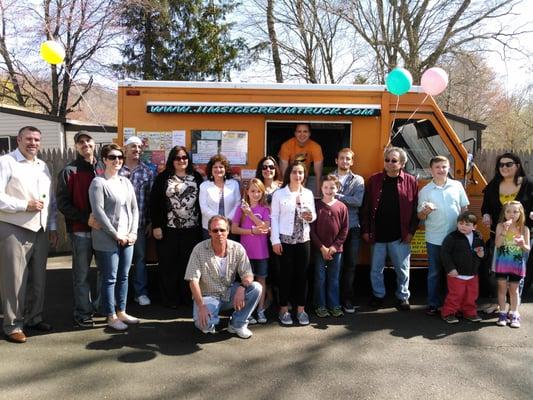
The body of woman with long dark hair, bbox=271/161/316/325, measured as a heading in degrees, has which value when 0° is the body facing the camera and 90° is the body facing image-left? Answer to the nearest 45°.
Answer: approximately 0°

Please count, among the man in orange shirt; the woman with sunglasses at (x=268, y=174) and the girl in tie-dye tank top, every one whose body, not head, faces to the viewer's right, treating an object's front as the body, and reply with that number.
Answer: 0

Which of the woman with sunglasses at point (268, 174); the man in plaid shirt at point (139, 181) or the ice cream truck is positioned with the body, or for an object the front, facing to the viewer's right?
the ice cream truck

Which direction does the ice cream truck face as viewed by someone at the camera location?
facing to the right of the viewer

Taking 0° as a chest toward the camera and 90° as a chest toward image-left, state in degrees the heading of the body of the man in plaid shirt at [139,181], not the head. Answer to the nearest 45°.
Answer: approximately 0°

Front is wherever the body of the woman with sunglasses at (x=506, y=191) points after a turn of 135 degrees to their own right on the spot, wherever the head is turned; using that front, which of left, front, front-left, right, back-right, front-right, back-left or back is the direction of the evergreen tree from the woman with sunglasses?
front

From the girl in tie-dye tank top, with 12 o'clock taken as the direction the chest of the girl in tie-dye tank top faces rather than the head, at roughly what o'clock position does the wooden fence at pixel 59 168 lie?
The wooden fence is roughly at 3 o'clock from the girl in tie-dye tank top.

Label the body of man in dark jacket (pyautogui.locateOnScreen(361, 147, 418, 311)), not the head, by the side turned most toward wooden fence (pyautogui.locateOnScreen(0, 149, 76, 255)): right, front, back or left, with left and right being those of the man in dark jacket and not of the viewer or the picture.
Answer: right

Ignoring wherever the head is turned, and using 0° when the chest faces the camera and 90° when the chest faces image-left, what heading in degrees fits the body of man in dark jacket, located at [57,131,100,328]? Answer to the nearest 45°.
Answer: approximately 315°

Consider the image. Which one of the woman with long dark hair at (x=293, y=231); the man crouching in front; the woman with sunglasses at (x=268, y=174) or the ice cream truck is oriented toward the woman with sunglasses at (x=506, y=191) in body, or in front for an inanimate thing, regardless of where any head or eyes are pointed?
the ice cream truck
